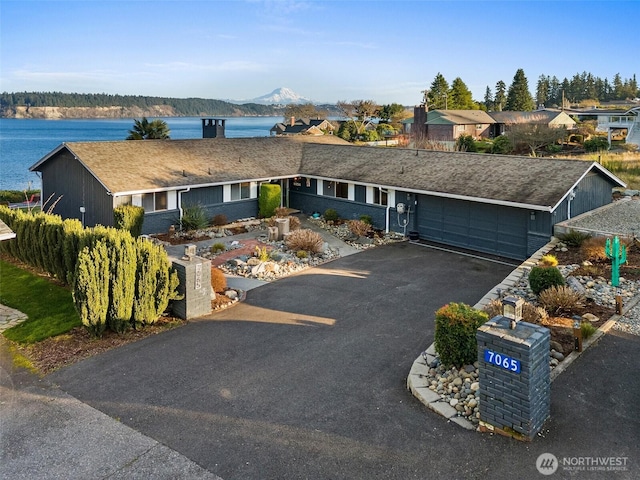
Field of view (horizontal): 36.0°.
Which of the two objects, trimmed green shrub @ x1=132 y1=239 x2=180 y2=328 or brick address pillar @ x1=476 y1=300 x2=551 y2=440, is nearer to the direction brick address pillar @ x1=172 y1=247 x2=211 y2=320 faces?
the brick address pillar @ x1=476 y1=300 x2=551 y2=440

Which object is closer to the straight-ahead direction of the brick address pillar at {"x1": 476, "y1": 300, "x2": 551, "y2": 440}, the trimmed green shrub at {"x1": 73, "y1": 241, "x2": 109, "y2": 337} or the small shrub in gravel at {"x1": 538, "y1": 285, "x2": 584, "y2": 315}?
the trimmed green shrub

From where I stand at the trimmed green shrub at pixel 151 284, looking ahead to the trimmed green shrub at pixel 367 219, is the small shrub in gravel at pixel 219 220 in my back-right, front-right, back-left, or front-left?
front-left

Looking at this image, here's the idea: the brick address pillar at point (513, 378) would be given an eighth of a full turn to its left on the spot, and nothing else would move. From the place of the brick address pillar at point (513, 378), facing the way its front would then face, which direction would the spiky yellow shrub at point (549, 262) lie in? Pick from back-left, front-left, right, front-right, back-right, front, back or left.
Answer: back

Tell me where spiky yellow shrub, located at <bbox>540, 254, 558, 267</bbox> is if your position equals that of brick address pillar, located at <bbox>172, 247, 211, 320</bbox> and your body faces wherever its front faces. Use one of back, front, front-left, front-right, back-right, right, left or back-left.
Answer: front-left

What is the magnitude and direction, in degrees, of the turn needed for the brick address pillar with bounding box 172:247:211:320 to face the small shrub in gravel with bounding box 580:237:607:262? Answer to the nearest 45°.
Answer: approximately 45° to its left

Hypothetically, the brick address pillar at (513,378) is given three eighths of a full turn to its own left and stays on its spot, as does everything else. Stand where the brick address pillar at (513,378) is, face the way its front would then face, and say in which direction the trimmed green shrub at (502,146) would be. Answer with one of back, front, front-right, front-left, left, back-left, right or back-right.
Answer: left

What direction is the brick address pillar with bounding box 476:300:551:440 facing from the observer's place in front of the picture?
facing the viewer and to the left of the viewer

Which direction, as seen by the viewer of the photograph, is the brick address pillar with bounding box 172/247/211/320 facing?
facing the viewer and to the right of the viewer

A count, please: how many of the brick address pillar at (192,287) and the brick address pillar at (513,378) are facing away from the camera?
0

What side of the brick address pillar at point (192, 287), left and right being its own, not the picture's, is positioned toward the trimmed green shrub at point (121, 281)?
right
